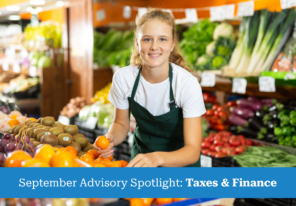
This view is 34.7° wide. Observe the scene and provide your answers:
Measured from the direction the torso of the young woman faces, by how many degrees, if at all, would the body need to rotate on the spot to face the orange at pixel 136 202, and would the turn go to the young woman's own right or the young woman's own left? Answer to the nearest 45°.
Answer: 0° — they already face it

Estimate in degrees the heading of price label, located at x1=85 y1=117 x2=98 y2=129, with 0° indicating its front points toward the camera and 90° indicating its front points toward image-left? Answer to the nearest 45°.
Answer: approximately 0°

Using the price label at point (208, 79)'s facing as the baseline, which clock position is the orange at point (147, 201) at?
The orange is roughly at 12 o'clock from the price label.

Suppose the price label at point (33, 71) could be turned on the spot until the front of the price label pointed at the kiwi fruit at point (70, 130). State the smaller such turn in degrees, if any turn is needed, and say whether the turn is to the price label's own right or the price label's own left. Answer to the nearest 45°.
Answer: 0° — it already faces it

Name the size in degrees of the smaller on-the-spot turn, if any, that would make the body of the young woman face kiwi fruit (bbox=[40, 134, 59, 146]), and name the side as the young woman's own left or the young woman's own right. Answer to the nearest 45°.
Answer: approximately 45° to the young woman's own right

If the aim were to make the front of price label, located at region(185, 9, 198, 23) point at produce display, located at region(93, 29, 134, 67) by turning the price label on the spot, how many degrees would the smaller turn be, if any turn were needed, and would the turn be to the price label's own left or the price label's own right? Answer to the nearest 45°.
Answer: approximately 135° to the price label's own right

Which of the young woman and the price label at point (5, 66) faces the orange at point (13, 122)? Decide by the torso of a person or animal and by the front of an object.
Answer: the price label
